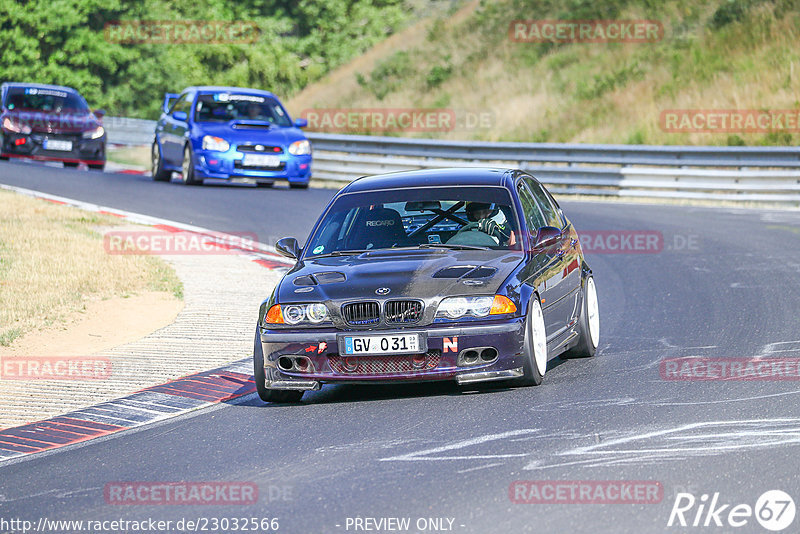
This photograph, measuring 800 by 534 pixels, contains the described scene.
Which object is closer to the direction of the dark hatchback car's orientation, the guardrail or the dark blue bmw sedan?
the dark blue bmw sedan

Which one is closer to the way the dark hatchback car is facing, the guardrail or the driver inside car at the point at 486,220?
the driver inside car

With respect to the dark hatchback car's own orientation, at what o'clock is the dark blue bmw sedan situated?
The dark blue bmw sedan is roughly at 12 o'clock from the dark hatchback car.

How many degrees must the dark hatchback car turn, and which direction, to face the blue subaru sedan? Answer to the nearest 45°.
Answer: approximately 45° to its left

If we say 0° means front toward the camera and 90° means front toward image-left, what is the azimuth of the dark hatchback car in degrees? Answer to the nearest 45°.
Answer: approximately 0°

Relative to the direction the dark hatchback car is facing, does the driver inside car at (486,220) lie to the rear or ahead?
ahead

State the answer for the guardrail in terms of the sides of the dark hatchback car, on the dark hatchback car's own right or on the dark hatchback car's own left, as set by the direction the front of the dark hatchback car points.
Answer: on the dark hatchback car's own left
